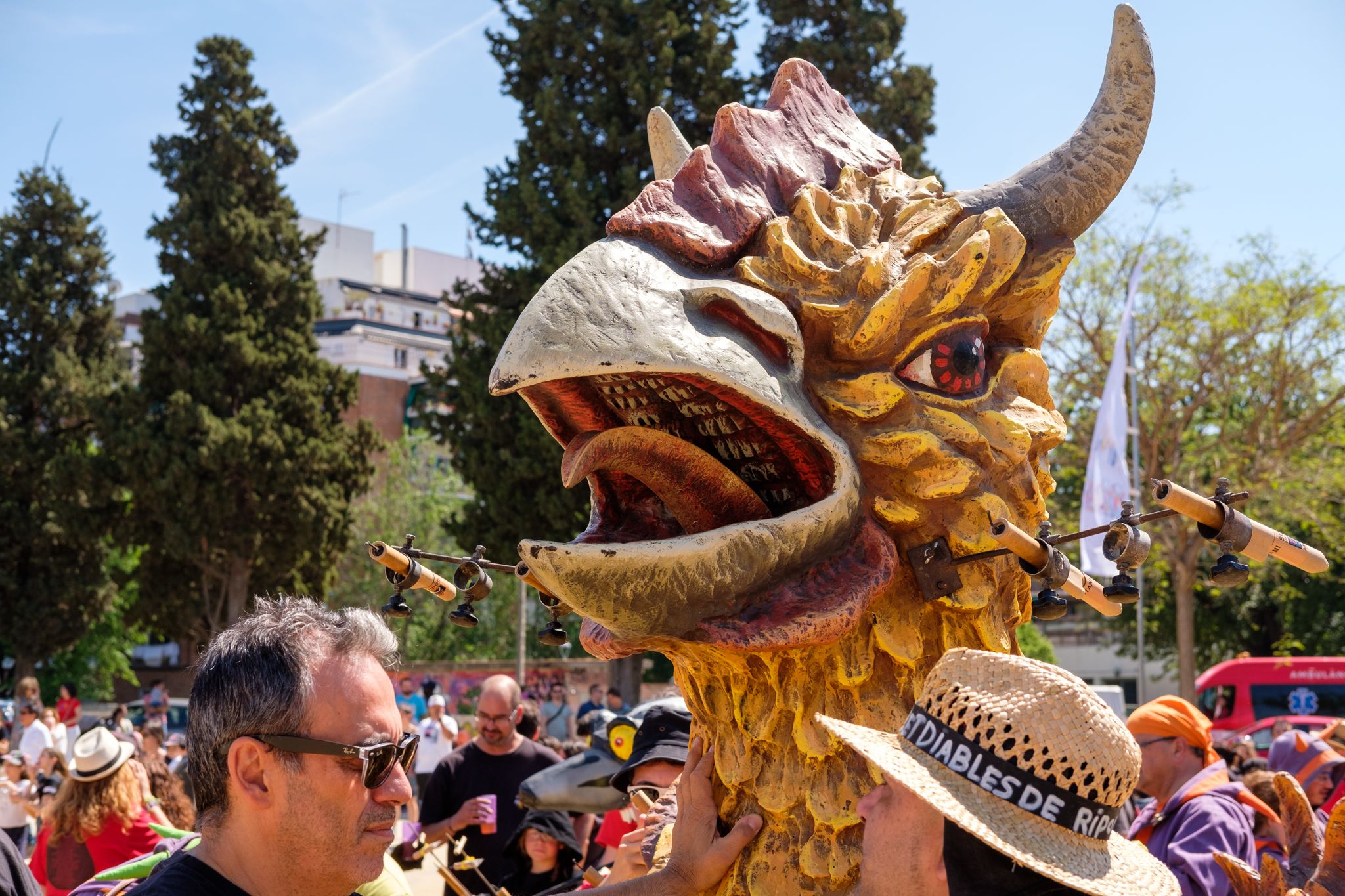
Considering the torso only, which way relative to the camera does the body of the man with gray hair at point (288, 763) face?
to the viewer's right

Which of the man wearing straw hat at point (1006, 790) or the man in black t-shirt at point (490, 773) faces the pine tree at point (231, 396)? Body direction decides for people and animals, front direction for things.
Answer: the man wearing straw hat

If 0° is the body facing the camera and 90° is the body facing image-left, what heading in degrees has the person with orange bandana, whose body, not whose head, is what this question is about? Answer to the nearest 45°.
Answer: approximately 90°

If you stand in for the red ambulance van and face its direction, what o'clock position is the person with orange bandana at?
The person with orange bandana is roughly at 9 o'clock from the red ambulance van.

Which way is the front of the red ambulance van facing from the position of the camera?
facing to the left of the viewer

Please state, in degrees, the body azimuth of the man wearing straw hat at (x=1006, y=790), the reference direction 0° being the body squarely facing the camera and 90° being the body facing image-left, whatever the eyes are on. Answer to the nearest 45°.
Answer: approximately 135°

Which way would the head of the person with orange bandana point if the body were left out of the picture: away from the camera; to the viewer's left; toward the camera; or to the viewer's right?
to the viewer's left

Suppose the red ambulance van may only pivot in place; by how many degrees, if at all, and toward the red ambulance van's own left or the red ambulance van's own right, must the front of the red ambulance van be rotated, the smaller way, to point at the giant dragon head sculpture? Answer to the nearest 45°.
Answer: approximately 90° to the red ambulance van's own left

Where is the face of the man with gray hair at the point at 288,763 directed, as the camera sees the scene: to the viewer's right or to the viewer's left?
to the viewer's right
